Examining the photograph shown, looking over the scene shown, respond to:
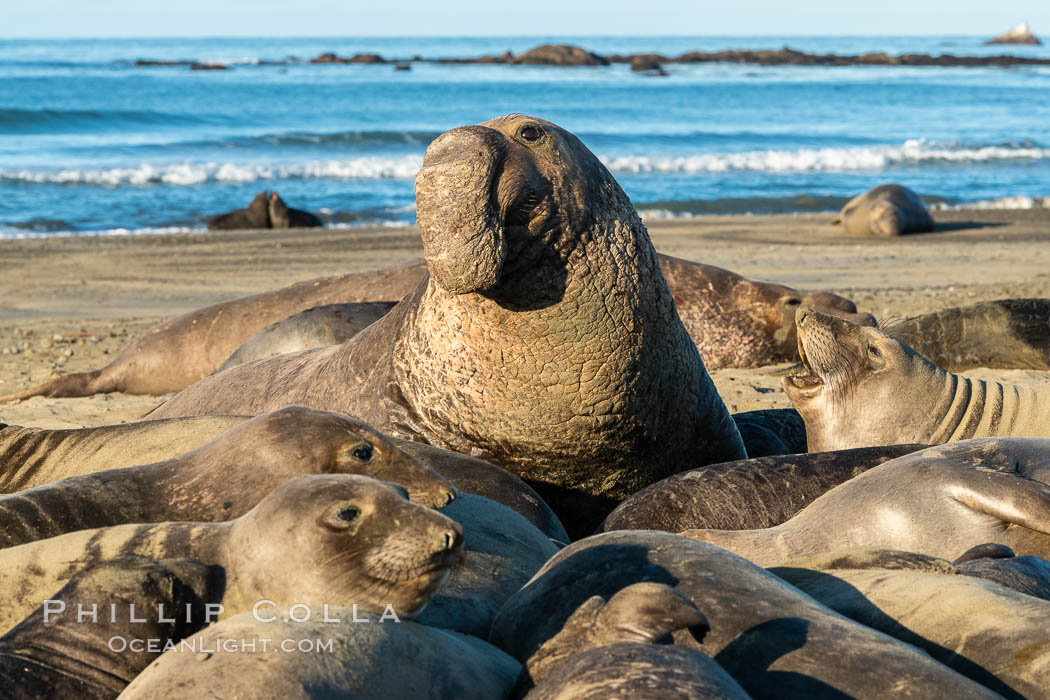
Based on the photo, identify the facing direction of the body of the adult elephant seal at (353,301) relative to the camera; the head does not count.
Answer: to the viewer's right

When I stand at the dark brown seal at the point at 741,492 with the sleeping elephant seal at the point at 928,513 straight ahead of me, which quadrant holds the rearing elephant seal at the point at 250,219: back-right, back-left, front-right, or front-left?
back-left

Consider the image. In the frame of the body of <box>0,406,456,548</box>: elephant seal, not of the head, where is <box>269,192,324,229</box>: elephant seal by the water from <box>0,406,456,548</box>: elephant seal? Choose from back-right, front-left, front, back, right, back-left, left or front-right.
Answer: left

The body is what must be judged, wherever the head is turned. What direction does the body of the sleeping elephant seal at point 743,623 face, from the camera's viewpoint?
to the viewer's left

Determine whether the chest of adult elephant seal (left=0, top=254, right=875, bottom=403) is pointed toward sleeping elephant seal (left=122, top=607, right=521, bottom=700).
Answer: no

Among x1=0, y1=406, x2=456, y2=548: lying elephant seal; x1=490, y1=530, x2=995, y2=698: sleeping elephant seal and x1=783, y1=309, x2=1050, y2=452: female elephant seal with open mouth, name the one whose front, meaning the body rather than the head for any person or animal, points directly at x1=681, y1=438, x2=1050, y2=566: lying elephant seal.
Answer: x1=0, y1=406, x2=456, y2=548: lying elephant seal

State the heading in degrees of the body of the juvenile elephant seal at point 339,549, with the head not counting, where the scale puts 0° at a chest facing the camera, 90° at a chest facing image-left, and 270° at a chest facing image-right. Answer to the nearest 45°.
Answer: approximately 270°

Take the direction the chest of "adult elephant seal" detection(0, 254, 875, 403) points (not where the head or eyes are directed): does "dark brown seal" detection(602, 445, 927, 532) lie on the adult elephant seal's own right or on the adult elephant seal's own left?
on the adult elephant seal's own right

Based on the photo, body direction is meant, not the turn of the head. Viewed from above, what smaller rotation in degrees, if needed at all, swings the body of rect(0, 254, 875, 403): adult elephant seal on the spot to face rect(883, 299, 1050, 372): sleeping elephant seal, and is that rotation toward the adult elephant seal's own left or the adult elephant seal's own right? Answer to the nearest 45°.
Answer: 0° — it already faces it

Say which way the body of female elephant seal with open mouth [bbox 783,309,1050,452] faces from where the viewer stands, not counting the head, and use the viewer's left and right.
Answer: facing to the left of the viewer

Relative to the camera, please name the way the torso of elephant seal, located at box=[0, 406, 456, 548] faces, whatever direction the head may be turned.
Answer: to the viewer's right

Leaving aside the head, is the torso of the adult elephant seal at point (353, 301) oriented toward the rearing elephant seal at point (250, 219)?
no

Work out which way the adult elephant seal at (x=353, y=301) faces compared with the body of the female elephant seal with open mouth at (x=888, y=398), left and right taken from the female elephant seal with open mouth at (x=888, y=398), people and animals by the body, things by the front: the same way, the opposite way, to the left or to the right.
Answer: the opposite way

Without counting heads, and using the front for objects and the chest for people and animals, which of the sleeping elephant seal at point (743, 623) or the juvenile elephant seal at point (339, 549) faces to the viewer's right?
the juvenile elephant seal
